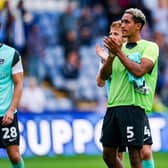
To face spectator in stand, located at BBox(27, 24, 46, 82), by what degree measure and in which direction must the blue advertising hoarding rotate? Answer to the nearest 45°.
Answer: approximately 180°

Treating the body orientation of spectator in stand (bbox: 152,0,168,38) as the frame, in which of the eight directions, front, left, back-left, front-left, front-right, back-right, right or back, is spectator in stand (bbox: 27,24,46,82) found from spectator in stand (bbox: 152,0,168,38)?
front-right

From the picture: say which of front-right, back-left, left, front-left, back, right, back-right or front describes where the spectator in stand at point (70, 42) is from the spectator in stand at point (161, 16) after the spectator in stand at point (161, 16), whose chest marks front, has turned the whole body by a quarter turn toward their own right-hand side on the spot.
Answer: front-left

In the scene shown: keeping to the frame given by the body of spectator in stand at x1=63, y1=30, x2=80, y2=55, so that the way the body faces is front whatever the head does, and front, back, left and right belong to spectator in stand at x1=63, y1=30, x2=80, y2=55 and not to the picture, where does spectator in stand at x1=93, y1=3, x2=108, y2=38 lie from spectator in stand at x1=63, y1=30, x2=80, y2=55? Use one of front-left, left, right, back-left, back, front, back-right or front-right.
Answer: back-left

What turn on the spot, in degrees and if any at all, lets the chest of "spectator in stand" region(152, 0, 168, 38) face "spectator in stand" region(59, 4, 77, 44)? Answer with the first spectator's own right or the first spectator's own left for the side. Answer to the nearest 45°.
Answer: approximately 45° to the first spectator's own right

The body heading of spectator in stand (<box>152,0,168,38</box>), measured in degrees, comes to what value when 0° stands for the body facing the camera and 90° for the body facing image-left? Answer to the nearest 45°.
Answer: approximately 0°

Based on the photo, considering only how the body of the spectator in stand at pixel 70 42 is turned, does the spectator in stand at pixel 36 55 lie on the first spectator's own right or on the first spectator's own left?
on the first spectator's own right
